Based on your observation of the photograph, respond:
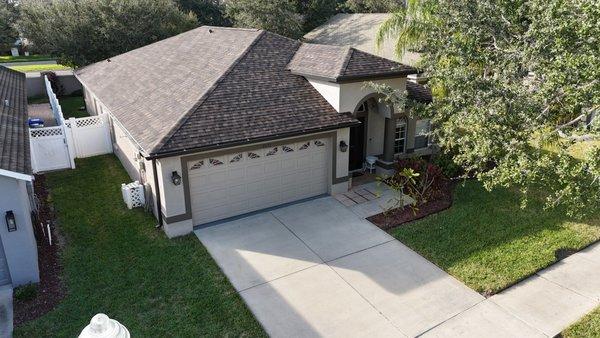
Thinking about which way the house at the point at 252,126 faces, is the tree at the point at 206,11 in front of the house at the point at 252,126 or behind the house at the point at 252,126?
behind

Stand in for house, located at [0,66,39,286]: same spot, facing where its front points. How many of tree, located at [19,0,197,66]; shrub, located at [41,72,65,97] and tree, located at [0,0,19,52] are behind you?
3

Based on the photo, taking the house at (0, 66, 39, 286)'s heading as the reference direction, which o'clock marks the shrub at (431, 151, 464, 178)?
The shrub is roughly at 9 o'clock from the house.

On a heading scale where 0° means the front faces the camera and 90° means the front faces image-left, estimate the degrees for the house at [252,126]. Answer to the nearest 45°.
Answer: approximately 315°

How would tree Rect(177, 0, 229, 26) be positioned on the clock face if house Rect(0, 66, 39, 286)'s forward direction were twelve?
The tree is roughly at 7 o'clock from the house.

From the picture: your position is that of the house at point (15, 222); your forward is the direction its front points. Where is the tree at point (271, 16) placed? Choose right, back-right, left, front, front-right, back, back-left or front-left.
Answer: back-left

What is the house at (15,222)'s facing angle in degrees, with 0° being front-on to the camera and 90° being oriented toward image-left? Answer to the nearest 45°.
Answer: approximately 0°

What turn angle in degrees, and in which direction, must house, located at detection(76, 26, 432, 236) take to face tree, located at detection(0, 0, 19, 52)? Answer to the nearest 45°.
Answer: approximately 180°
